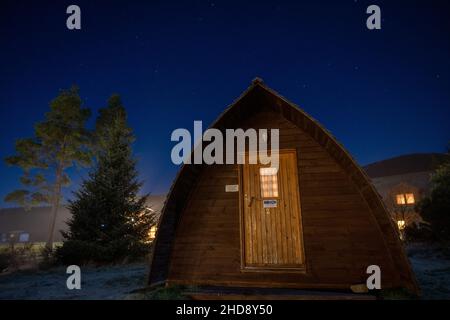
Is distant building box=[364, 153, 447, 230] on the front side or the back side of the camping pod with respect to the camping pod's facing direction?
on the back side

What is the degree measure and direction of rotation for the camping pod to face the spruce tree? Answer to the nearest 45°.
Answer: approximately 135° to its right

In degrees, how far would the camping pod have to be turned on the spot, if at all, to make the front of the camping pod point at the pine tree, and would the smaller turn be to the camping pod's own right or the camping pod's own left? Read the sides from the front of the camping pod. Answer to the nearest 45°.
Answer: approximately 135° to the camping pod's own right

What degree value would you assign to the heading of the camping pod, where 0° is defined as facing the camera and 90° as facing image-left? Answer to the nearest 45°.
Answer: approximately 0°
